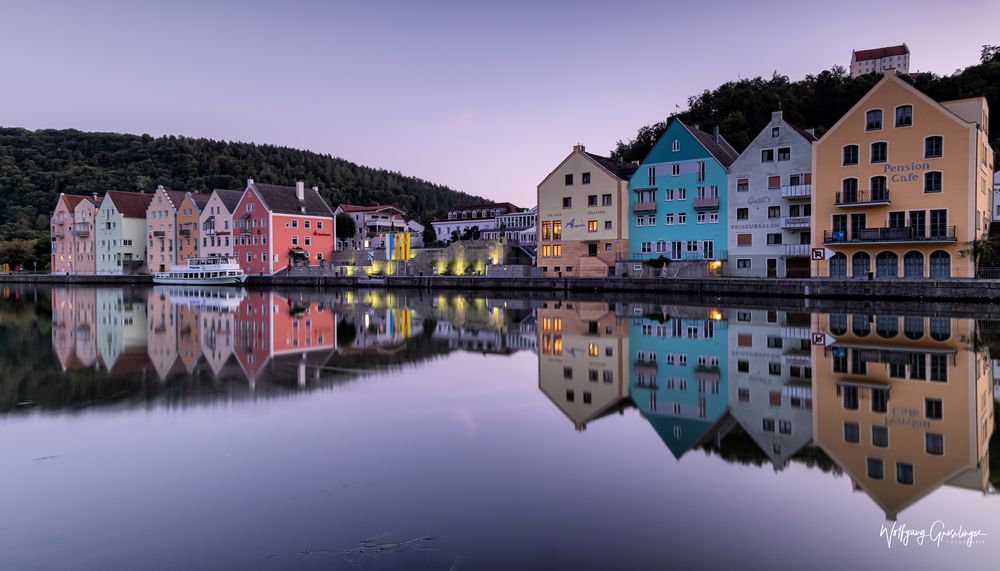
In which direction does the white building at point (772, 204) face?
toward the camera

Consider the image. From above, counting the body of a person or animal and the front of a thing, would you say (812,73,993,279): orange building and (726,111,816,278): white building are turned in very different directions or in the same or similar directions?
same or similar directions

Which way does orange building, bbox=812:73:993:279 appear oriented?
toward the camera

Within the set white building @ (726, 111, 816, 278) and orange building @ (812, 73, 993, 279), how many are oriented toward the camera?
2

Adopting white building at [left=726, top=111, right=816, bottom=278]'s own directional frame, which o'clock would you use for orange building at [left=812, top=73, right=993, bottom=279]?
The orange building is roughly at 10 o'clock from the white building.

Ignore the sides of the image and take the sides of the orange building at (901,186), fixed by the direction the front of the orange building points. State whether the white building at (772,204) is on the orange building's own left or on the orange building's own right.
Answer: on the orange building's own right
